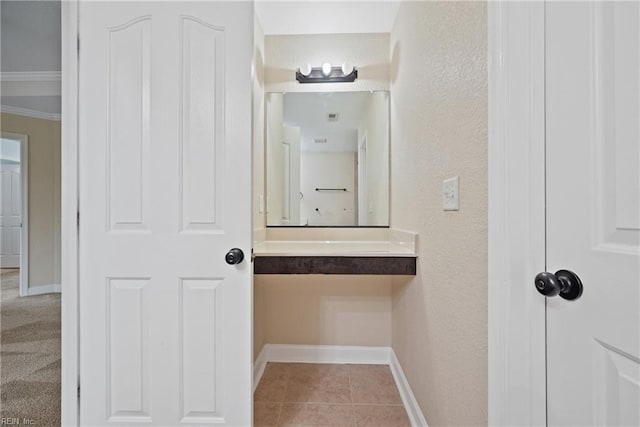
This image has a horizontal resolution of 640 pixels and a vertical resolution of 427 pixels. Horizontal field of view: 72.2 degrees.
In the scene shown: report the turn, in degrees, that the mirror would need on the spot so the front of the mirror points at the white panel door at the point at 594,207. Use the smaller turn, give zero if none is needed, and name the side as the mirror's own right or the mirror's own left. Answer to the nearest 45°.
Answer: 0° — it already faces it

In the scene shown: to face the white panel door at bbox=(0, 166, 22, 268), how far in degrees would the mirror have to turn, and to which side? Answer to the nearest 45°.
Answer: approximately 135° to its right

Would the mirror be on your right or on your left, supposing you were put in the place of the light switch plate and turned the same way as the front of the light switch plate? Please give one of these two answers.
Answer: on your right

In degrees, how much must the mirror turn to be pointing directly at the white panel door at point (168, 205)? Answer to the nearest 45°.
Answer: approximately 45° to its right

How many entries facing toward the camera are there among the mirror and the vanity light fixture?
2
